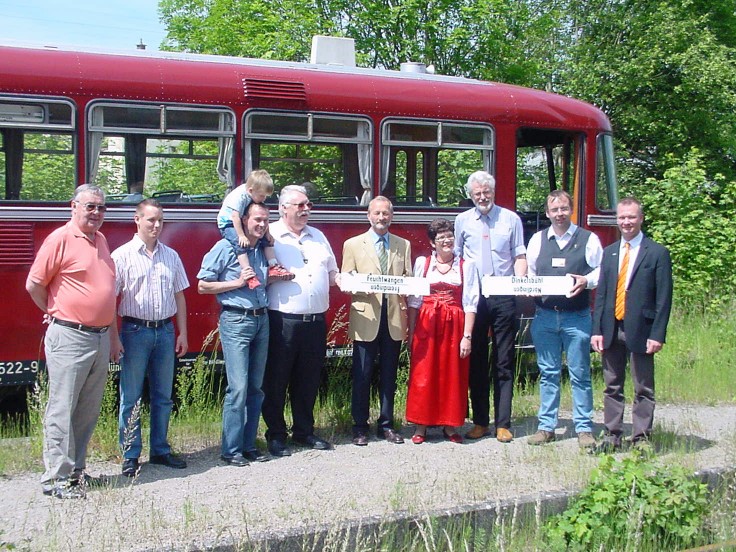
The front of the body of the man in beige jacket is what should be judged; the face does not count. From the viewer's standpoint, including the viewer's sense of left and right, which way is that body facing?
facing the viewer

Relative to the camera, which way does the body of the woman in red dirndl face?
toward the camera

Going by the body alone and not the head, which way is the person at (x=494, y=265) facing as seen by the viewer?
toward the camera

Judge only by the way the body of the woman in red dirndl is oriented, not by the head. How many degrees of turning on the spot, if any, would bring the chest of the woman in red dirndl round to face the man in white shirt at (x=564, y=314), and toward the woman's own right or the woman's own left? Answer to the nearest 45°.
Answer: approximately 90° to the woman's own left

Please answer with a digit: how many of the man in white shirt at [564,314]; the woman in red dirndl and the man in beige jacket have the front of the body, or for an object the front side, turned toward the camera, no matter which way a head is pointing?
3

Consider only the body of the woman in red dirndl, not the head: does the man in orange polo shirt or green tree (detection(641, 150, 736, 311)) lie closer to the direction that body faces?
the man in orange polo shirt

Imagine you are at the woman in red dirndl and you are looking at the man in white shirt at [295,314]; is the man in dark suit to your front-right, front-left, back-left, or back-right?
back-left

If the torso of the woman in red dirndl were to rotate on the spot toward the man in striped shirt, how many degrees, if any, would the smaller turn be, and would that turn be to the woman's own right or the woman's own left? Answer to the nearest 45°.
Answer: approximately 45° to the woman's own right

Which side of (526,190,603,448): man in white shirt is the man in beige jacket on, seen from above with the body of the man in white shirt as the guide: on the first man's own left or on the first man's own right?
on the first man's own right

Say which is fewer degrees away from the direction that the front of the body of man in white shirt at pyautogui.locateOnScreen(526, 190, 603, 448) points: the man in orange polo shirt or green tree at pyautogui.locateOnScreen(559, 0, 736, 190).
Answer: the man in orange polo shirt

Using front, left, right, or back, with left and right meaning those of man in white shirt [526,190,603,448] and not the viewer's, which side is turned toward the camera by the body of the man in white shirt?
front

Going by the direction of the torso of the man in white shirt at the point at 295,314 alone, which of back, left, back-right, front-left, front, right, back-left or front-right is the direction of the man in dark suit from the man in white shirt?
front-left
